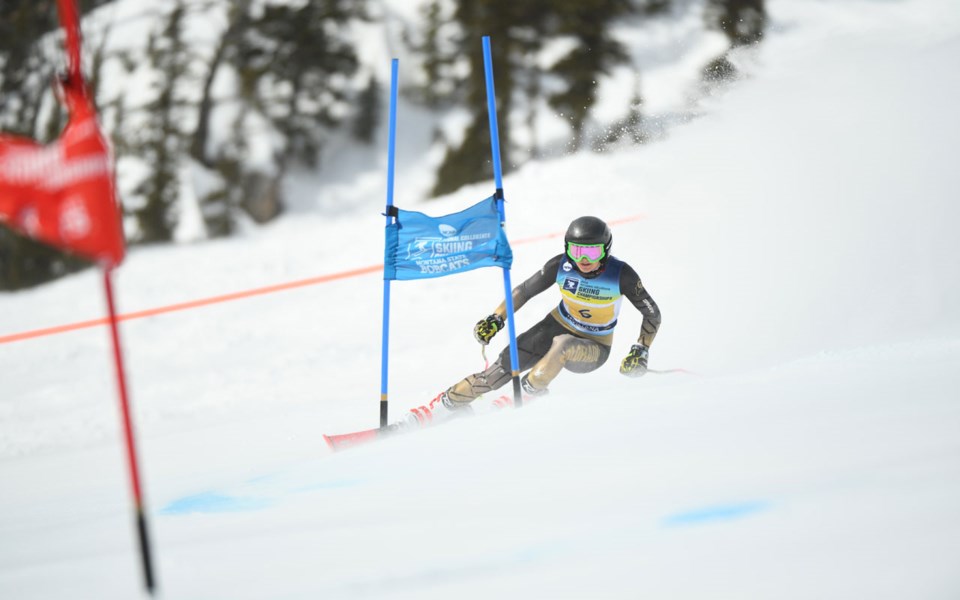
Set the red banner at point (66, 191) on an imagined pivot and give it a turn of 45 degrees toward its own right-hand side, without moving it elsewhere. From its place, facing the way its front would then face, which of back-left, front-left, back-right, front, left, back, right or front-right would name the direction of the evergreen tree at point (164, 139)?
back-right

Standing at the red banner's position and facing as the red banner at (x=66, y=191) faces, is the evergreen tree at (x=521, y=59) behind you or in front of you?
behind

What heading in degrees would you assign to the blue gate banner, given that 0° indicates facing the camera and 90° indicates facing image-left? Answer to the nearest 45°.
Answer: approximately 0°

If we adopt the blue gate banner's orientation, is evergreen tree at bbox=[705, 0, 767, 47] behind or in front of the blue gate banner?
behind

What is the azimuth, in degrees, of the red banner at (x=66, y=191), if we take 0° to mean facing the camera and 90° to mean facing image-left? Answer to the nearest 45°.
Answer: approximately 0°

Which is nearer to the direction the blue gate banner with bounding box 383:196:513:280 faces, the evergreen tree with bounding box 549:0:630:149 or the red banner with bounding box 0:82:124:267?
the red banner

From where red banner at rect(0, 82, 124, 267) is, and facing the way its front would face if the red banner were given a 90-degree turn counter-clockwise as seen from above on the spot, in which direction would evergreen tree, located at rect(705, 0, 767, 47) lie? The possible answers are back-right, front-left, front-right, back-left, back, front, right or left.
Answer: front-left

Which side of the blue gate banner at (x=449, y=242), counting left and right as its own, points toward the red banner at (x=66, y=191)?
front

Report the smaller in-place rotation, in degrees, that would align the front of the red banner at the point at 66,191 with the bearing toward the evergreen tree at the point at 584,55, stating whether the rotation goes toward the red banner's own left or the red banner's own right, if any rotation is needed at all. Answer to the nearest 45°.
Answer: approximately 135° to the red banner's own left

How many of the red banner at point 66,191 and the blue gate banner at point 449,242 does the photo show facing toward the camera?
2

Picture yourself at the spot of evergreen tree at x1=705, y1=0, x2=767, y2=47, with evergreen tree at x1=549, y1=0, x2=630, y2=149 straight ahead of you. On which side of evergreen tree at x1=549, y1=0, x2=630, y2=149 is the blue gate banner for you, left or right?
left
